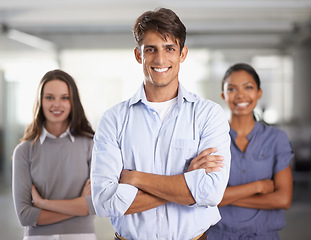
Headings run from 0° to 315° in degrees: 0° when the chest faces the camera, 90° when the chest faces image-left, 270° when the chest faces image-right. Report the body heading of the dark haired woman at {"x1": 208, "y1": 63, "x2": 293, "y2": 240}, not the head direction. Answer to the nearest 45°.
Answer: approximately 0°

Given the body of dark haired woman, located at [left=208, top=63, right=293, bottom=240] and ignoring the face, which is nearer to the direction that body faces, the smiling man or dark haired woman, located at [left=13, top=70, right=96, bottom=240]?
the smiling man

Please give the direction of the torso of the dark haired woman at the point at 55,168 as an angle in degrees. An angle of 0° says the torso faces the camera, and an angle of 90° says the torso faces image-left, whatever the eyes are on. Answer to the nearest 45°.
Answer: approximately 0°

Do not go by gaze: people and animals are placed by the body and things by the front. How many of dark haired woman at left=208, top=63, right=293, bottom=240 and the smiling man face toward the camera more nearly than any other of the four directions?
2

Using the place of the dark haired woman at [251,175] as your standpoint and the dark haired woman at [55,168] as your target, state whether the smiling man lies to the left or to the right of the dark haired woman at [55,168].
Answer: left

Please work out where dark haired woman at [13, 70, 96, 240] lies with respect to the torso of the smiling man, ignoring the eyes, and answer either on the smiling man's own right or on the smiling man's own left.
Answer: on the smiling man's own right

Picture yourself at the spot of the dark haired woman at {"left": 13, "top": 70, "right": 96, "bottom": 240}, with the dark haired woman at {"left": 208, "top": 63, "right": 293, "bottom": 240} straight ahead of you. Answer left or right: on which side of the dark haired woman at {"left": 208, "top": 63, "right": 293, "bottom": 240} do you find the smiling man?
right

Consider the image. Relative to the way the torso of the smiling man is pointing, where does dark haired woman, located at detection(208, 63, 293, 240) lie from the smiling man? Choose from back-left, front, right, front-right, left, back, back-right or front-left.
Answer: back-left

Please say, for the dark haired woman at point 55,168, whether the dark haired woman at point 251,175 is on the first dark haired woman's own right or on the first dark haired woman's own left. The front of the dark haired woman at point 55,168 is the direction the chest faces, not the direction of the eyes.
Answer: on the first dark haired woman's own left

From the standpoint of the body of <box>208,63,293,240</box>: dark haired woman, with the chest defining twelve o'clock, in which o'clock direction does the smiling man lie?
The smiling man is roughly at 1 o'clock from the dark haired woman.

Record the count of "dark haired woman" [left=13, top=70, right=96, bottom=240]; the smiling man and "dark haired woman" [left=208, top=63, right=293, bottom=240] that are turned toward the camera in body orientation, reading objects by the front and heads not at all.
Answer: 3
